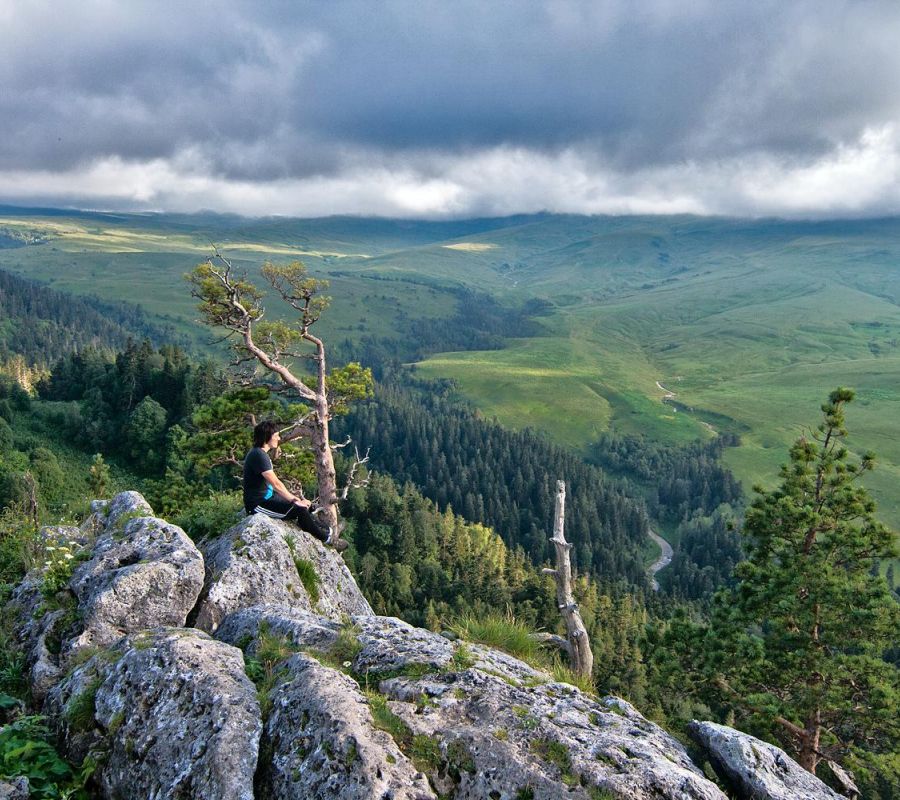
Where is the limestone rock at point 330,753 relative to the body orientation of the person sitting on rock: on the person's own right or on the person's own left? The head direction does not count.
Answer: on the person's own right

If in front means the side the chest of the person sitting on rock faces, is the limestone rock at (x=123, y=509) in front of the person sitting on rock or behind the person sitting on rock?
behind

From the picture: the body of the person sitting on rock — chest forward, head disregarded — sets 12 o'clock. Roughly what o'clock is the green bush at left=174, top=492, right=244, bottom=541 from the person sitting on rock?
The green bush is roughly at 8 o'clock from the person sitting on rock.

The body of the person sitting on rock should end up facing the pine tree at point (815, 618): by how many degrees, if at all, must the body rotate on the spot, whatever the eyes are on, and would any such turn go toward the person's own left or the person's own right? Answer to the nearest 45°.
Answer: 0° — they already face it

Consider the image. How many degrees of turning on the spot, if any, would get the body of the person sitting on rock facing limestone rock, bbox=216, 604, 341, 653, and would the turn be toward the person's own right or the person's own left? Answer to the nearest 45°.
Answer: approximately 90° to the person's own right

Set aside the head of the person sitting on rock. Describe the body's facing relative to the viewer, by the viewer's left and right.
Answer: facing to the right of the viewer

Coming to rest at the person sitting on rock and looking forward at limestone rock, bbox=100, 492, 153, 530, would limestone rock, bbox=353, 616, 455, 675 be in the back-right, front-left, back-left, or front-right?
back-left

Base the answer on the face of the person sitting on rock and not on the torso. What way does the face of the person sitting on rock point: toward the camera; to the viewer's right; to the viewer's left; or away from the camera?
to the viewer's right

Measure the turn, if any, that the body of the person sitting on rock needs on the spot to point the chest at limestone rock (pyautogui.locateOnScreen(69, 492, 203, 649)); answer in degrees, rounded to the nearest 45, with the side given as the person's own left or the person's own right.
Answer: approximately 135° to the person's own right

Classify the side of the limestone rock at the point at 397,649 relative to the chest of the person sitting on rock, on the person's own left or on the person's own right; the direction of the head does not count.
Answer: on the person's own right
